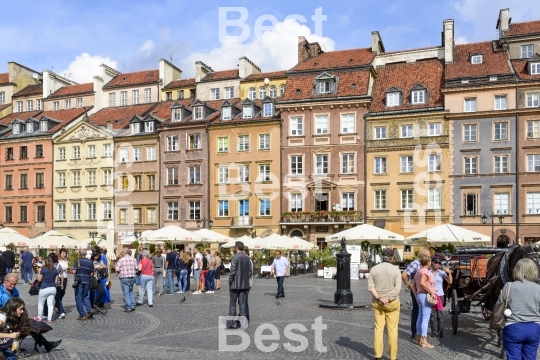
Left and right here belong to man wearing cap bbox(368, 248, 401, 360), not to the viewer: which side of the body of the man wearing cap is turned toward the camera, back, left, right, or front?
back

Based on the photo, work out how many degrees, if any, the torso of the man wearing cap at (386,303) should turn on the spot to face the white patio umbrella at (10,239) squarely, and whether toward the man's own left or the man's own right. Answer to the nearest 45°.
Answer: approximately 45° to the man's own left

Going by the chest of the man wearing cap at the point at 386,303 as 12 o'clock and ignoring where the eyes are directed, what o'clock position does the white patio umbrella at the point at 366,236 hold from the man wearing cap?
The white patio umbrella is roughly at 12 o'clock from the man wearing cap.

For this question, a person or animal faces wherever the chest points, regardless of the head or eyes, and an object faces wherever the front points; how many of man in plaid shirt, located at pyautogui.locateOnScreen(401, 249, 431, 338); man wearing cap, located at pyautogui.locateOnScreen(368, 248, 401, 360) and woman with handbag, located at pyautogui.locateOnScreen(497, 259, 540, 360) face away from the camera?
2

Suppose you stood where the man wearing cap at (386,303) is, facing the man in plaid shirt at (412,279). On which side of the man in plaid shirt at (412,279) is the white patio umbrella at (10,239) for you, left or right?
left

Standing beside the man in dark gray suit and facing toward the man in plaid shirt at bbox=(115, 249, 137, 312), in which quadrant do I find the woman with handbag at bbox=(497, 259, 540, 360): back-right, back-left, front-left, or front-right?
back-left
